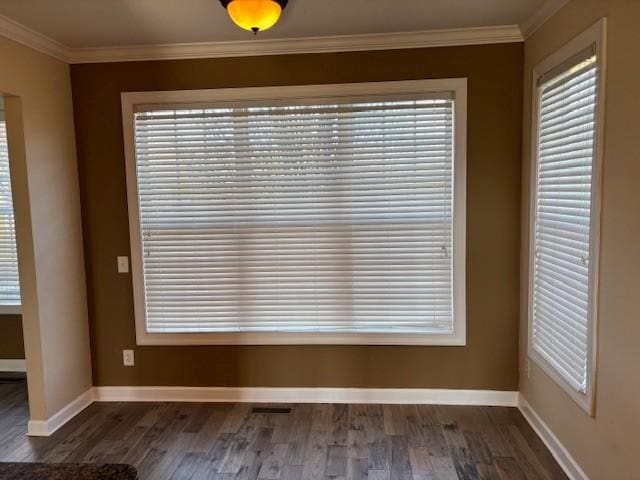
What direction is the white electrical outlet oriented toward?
toward the camera

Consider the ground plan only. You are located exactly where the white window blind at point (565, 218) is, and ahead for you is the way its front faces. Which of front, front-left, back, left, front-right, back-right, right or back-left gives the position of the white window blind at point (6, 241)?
front-right

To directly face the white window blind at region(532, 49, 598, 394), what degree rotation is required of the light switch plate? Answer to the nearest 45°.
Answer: approximately 45° to its left

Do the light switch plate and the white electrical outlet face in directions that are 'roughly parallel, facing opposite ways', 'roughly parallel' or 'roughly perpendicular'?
roughly parallel

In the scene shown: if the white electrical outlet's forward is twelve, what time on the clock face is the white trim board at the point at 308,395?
The white trim board is roughly at 10 o'clock from the white electrical outlet.

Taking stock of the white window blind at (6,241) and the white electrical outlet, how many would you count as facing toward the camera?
2

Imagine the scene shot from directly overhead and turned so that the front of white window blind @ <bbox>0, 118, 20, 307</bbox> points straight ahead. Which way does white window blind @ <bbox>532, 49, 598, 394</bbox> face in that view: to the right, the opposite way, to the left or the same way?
to the right

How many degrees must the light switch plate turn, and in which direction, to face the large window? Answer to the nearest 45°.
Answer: approximately 45° to its left

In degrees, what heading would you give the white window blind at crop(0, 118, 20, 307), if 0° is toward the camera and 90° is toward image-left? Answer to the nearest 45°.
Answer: approximately 0°

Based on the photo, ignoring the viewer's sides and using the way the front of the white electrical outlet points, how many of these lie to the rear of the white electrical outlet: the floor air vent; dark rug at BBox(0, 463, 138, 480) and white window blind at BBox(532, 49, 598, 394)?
0

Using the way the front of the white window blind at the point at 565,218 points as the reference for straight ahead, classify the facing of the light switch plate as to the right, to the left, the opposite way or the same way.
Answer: to the left

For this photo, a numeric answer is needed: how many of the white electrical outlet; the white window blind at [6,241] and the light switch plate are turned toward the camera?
3

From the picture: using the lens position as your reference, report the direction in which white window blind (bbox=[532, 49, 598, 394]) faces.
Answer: facing the viewer and to the left of the viewer

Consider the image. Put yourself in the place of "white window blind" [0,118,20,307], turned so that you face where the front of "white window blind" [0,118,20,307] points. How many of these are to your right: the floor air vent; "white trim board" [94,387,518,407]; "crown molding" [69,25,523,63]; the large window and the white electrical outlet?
0

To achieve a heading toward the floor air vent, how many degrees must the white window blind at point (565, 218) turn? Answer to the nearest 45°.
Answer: approximately 45° to its right

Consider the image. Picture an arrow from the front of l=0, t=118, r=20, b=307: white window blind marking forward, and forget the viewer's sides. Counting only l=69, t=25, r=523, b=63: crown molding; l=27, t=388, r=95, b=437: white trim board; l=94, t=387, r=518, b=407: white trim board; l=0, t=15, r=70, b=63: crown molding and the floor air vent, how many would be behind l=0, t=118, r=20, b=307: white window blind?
0

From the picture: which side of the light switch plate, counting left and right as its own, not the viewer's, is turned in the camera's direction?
front

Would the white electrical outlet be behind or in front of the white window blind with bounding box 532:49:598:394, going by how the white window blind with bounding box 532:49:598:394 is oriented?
in front
